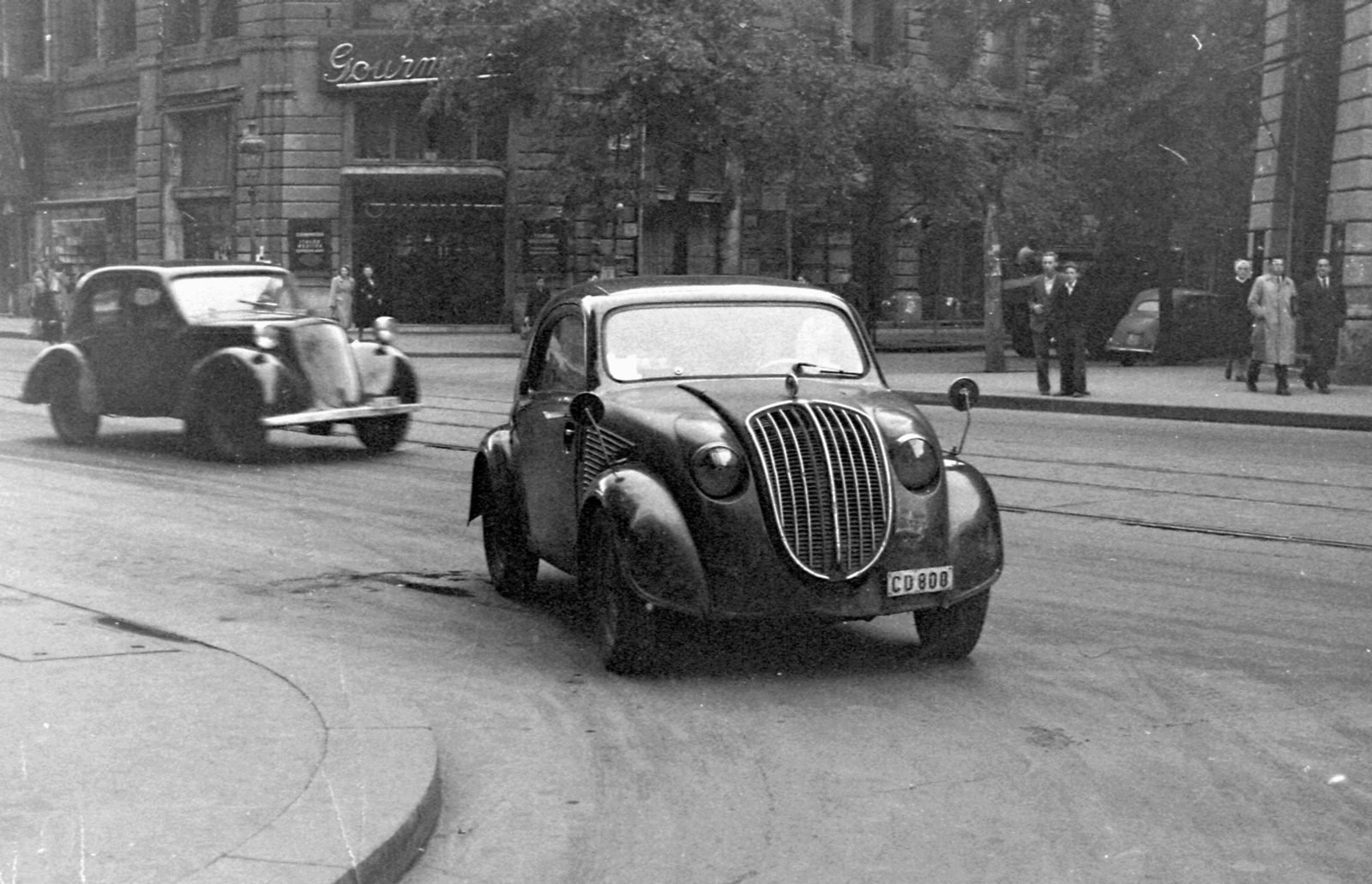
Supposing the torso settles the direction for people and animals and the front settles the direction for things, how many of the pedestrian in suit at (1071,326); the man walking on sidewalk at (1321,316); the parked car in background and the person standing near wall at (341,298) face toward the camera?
3

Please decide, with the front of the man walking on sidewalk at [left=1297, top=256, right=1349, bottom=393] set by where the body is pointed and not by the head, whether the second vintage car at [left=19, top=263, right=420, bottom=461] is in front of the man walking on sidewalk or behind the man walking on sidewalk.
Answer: in front

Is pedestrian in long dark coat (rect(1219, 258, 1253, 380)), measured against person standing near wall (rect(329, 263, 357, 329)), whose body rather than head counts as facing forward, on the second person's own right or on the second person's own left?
on the second person's own left

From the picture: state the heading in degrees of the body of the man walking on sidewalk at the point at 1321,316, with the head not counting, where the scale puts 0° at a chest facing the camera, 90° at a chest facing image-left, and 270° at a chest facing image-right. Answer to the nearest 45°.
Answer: approximately 0°

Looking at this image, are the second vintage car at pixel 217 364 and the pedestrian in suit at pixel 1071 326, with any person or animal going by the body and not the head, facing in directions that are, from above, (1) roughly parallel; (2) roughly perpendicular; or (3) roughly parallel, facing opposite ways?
roughly perpendicular

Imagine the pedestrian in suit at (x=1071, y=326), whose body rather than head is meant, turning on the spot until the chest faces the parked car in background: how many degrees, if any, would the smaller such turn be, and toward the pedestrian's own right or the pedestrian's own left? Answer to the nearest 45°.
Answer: approximately 180°

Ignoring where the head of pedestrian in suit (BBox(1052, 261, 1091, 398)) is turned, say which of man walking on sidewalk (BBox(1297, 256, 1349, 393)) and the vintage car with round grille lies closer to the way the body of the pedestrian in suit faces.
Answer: the vintage car with round grille

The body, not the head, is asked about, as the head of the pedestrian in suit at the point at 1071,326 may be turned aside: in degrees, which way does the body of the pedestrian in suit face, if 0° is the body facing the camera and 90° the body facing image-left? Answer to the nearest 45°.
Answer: approximately 0°

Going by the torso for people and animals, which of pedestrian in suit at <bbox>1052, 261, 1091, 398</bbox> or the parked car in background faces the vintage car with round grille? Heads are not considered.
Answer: the pedestrian in suit

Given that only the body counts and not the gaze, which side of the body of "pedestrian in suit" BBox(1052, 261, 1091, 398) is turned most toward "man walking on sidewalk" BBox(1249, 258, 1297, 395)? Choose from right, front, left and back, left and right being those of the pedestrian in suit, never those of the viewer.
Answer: left

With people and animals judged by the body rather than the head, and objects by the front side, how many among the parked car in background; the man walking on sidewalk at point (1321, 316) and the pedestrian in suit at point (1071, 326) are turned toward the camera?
2

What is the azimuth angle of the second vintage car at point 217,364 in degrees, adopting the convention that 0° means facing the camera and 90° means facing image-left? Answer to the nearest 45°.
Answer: approximately 315°
